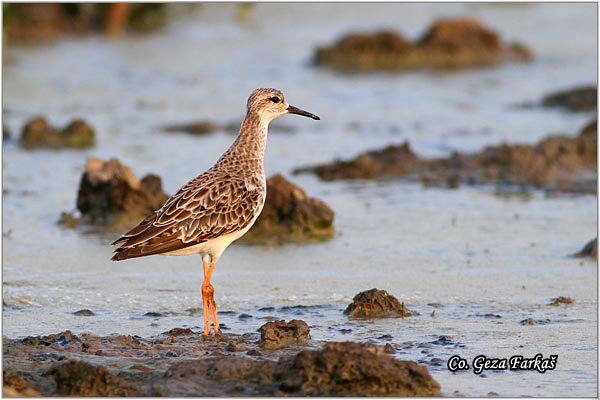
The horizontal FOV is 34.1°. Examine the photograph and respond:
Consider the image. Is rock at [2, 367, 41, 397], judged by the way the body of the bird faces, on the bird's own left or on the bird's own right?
on the bird's own right

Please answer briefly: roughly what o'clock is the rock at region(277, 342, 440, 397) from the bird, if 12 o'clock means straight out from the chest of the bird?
The rock is roughly at 2 o'clock from the bird.

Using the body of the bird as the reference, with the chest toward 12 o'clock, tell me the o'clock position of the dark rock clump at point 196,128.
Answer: The dark rock clump is roughly at 9 o'clock from the bird.

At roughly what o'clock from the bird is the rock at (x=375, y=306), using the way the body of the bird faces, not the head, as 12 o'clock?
The rock is roughly at 12 o'clock from the bird.

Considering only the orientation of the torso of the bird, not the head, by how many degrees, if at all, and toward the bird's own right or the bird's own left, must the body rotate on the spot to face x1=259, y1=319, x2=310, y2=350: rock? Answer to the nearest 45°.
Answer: approximately 45° to the bird's own right

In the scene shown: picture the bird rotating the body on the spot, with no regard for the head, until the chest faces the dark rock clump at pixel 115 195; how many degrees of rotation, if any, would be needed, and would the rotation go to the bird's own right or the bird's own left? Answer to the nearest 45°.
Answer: approximately 90° to the bird's own left

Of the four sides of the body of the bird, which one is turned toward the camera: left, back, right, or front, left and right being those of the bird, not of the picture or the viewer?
right

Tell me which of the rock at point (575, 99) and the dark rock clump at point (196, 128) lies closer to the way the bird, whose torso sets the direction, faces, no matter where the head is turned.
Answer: the rock

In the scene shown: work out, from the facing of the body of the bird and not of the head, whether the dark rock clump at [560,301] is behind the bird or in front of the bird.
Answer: in front

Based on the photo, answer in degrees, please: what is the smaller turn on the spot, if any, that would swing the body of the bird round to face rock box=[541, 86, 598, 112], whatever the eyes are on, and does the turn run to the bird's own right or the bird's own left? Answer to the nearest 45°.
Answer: approximately 45° to the bird's own left

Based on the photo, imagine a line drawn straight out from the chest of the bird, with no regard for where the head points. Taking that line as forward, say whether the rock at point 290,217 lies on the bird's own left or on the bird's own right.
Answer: on the bird's own left

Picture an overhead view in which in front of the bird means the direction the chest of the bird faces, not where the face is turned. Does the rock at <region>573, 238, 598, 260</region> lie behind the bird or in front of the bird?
in front
